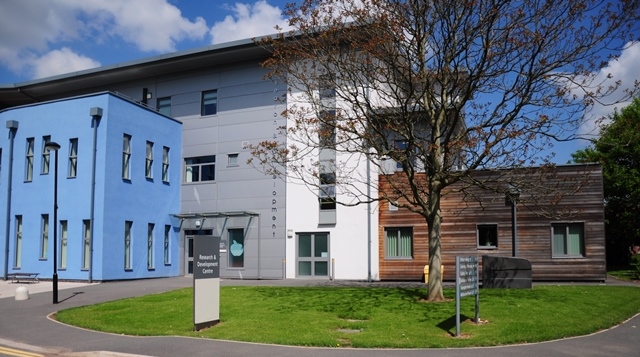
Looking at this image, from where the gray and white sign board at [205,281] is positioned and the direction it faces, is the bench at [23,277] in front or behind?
behind

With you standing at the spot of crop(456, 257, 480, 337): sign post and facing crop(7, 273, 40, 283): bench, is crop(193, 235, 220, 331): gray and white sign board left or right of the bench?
left

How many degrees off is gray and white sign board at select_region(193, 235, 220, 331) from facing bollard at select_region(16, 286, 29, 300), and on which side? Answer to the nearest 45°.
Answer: approximately 180°

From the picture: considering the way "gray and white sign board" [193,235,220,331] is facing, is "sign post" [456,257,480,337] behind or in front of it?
in front

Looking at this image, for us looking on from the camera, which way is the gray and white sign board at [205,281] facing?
facing the viewer and to the right of the viewer

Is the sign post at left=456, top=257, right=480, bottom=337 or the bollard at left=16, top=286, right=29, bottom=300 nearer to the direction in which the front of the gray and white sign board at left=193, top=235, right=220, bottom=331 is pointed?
the sign post
